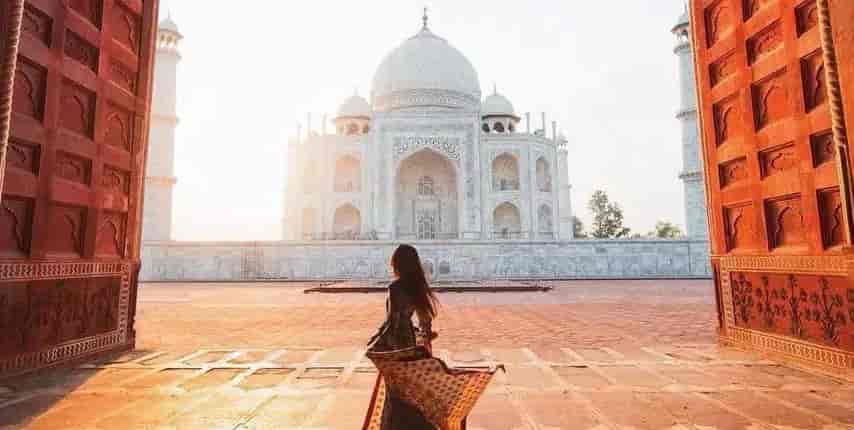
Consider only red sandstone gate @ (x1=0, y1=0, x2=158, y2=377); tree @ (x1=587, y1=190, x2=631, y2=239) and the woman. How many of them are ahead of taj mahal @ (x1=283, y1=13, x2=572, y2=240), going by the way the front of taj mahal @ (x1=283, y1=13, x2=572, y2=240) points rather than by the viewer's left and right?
2

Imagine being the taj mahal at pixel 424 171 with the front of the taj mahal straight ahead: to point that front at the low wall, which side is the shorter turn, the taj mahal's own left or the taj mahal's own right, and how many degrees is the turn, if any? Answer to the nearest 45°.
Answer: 0° — it already faces it

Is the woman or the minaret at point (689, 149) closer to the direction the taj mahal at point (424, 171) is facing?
the woman

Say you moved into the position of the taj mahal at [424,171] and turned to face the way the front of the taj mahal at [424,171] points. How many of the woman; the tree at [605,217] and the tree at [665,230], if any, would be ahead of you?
1

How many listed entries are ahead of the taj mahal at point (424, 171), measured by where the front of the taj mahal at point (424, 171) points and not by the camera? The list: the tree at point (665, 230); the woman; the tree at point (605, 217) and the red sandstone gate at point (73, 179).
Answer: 2

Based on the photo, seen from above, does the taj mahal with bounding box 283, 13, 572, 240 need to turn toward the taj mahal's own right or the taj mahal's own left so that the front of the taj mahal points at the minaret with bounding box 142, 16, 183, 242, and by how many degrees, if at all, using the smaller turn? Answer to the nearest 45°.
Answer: approximately 45° to the taj mahal's own right

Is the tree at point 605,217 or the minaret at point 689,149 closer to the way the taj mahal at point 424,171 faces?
the minaret

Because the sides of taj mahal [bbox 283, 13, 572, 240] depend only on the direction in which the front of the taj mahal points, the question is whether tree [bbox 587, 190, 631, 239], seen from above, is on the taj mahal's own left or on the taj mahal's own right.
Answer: on the taj mahal's own left

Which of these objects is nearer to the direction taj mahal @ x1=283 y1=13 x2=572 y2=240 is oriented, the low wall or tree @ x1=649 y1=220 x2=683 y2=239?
the low wall

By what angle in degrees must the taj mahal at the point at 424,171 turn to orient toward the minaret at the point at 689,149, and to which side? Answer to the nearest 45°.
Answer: approximately 90° to its left

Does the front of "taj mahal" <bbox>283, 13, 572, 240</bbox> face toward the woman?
yes

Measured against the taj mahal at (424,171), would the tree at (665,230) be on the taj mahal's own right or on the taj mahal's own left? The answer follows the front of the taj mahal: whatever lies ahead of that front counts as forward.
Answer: on the taj mahal's own left

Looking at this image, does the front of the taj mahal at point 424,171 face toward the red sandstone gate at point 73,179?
yes

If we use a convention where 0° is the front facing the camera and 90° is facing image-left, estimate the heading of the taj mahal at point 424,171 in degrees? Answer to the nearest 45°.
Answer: approximately 0°
